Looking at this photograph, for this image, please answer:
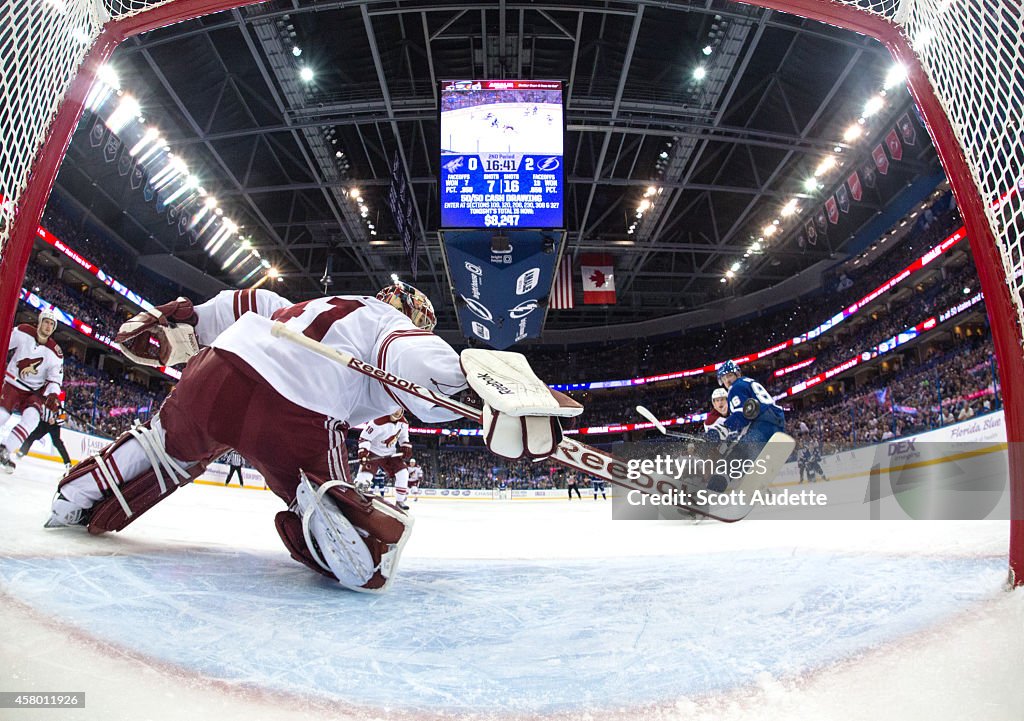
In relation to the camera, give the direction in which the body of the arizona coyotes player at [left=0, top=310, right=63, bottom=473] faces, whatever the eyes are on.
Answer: toward the camera

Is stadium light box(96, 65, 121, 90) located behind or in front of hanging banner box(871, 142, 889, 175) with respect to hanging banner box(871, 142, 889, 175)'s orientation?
in front

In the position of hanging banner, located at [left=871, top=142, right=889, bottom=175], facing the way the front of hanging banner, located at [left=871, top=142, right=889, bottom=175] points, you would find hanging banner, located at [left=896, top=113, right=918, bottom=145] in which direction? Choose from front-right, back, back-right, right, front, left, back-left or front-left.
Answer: left

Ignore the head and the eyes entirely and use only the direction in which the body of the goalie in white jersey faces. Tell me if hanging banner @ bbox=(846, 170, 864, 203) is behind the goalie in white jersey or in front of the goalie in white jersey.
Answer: in front

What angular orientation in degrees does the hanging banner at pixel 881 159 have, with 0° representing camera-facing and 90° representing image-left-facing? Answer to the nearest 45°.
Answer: approximately 45°

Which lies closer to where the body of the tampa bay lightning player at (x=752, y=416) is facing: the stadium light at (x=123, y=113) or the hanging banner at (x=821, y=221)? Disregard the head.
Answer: the stadium light

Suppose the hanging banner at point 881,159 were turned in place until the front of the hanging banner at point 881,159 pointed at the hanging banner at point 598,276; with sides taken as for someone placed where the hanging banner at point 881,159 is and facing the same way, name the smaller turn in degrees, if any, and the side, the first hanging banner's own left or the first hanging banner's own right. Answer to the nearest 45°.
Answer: approximately 45° to the first hanging banner's own right

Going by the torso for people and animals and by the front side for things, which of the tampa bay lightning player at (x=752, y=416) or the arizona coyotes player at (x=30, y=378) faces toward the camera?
the arizona coyotes player

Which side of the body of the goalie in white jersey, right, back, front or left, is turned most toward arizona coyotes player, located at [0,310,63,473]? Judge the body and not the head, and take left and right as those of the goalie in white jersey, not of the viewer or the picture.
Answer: left

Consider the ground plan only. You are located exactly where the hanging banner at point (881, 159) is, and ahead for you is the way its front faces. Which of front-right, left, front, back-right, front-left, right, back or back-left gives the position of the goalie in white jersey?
front-left

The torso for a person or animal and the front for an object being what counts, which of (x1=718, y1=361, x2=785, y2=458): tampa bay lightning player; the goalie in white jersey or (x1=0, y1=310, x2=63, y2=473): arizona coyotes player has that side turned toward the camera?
the arizona coyotes player
